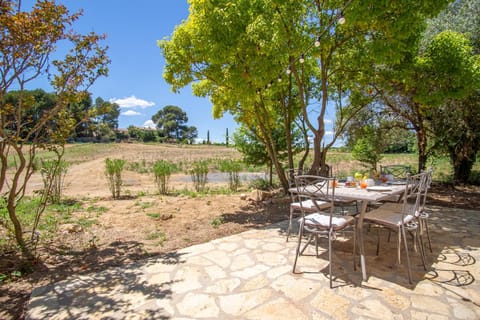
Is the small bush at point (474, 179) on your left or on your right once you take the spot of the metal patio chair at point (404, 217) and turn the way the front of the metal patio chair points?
on your right

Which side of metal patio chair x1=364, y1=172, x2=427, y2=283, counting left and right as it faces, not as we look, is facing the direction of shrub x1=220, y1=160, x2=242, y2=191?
front

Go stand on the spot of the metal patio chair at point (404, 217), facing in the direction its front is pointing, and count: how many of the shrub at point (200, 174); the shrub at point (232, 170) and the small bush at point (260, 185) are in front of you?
3

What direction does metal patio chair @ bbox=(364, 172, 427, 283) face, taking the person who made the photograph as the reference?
facing away from the viewer and to the left of the viewer

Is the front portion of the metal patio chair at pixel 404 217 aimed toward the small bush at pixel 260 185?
yes
